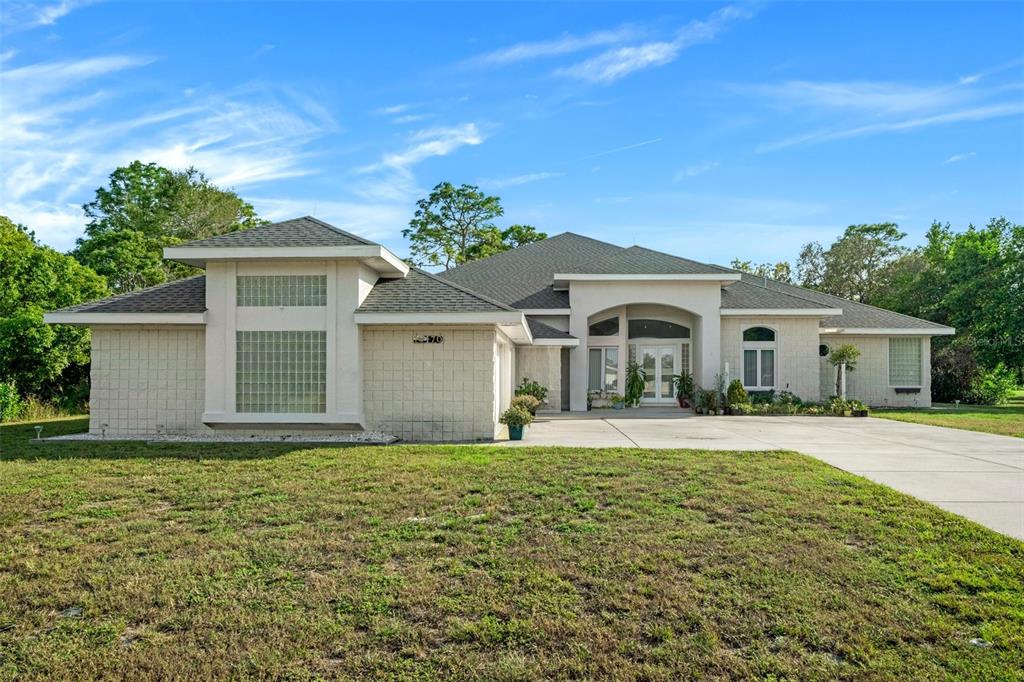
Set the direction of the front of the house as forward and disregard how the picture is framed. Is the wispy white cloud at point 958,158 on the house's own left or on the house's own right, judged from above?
on the house's own left

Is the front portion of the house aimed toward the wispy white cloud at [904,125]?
no

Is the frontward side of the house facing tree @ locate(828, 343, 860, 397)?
no

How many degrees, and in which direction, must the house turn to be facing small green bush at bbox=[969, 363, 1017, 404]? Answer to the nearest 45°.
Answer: approximately 135° to its left

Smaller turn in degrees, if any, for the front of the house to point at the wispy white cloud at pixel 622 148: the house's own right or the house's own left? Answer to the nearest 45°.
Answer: approximately 135° to the house's own left

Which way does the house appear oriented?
toward the camera

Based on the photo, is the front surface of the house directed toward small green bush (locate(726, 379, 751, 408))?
no
